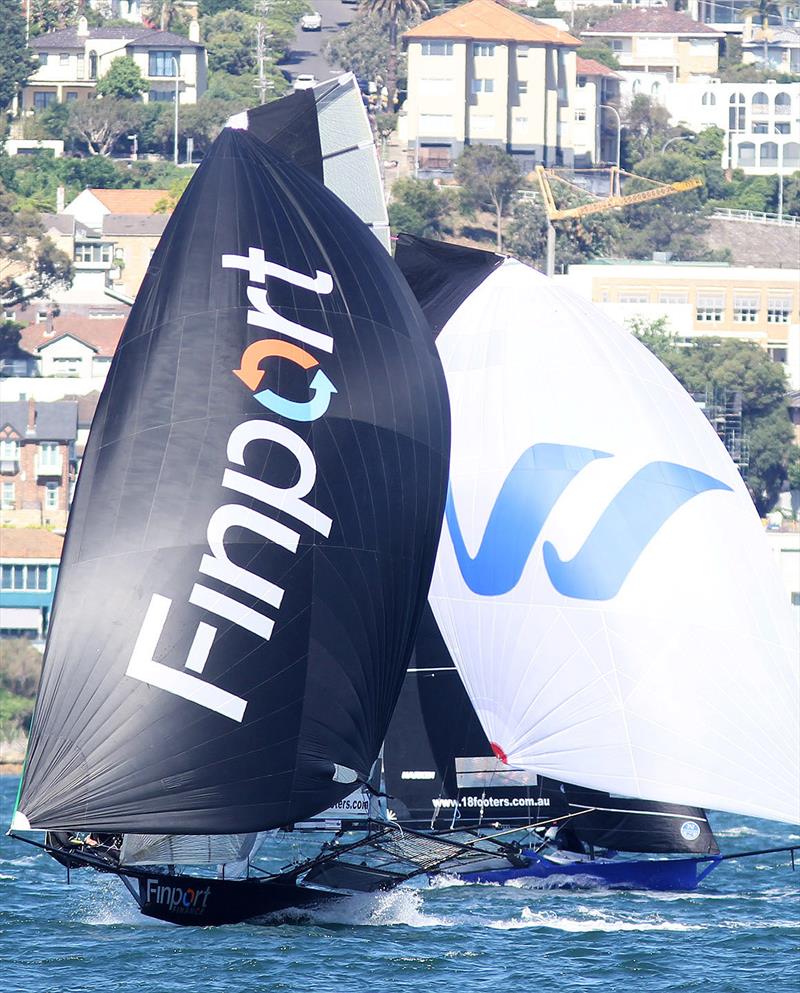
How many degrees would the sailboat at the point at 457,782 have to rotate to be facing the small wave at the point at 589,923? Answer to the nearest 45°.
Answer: approximately 45° to its right
